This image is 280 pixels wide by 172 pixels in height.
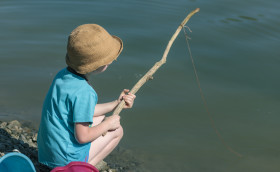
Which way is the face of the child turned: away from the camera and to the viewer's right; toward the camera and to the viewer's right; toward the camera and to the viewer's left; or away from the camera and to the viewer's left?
away from the camera and to the viewer's right

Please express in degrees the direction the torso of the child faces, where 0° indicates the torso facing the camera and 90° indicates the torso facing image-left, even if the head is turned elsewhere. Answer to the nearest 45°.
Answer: approximately 225°

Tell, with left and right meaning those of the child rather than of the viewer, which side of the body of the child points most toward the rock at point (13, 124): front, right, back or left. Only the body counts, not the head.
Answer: left
